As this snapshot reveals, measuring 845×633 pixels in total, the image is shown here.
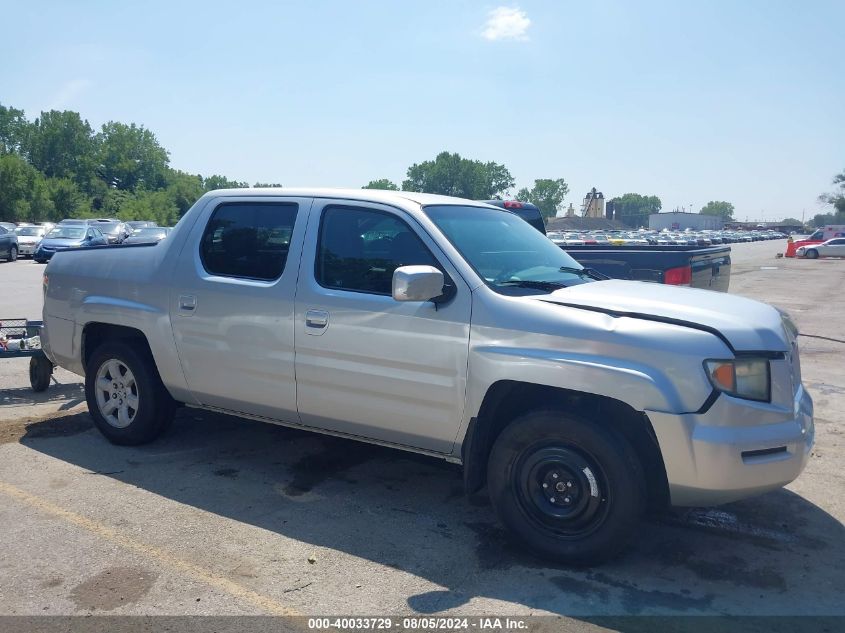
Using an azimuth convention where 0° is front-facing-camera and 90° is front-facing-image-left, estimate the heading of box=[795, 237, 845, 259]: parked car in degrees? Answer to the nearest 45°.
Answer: approximately 90°

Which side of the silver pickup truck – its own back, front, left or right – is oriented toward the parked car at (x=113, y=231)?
back

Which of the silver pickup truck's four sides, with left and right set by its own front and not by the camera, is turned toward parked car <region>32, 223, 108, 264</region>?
back

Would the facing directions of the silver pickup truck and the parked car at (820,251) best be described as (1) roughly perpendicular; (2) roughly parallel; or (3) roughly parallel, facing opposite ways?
roughly parallel, facing opposite ways

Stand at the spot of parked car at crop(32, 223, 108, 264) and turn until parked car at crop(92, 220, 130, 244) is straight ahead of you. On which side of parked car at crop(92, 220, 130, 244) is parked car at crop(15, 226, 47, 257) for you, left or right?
left

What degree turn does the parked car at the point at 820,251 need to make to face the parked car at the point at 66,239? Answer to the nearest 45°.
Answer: approximately 45° to its left

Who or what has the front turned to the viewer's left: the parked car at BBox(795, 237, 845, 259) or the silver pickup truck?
the parked car

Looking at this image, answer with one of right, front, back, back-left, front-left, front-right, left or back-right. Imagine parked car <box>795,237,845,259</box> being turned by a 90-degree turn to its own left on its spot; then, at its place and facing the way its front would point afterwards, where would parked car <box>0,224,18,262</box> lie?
front-right

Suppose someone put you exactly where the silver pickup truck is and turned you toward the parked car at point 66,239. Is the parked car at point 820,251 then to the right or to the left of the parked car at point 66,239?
right

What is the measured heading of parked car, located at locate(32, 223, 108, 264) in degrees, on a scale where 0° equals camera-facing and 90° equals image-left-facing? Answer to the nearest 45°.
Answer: approximately 45°

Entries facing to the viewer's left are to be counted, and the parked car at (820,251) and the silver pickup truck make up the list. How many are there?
1

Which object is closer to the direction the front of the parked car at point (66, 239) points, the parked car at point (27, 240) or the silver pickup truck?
the silver pickup truck

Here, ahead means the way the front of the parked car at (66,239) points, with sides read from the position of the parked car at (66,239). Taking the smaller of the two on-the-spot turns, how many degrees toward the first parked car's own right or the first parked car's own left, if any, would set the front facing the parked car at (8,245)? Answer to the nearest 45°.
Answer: approximately 90° to the first parked car's own right

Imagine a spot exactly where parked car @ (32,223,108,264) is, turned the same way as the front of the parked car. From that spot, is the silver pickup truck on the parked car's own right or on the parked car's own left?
on the parked car's own left

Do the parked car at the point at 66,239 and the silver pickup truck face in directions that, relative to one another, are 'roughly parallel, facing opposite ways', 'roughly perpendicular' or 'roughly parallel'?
roughly perpendicular

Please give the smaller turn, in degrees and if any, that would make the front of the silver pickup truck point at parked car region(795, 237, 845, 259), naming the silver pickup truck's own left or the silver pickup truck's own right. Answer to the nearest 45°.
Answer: approximately 90° to the silver pickup truck's own left

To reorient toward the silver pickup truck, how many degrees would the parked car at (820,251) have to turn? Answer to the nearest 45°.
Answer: approximately 90° to its left
